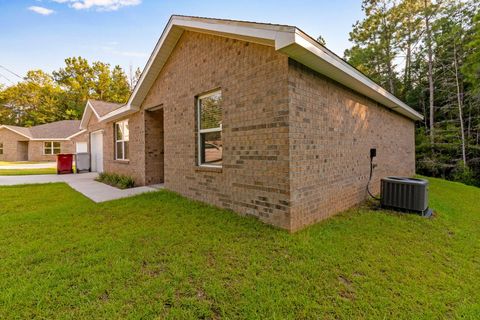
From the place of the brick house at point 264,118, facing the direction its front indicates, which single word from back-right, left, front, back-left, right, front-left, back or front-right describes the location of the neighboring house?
right

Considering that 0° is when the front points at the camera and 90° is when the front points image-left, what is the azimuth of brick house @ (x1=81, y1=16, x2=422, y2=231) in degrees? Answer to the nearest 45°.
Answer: approximately 45°

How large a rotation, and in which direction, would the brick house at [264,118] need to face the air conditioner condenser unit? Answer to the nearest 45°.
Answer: approximately 135° to its left

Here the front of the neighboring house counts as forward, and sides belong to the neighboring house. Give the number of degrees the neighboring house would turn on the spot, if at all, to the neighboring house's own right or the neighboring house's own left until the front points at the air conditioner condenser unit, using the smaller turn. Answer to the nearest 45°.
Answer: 0° — it already faces it

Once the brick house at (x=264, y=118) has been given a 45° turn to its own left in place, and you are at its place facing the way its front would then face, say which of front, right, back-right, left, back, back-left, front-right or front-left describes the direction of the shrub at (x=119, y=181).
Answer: back-right

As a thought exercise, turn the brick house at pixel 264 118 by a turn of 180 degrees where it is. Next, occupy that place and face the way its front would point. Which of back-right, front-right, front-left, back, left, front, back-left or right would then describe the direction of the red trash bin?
left

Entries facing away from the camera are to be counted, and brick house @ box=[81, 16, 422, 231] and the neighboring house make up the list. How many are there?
0

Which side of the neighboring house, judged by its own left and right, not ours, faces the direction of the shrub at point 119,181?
front
